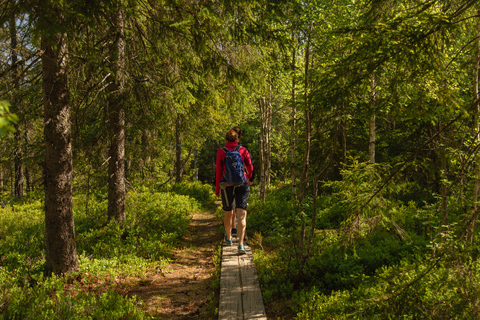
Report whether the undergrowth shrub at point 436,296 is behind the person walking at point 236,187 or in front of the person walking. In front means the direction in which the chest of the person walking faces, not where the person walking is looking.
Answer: behind

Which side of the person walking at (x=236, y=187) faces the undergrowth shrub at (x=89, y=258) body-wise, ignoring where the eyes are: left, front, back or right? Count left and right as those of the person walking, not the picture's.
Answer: left

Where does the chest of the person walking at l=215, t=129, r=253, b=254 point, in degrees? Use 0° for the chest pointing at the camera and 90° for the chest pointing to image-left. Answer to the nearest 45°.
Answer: approximately 180°

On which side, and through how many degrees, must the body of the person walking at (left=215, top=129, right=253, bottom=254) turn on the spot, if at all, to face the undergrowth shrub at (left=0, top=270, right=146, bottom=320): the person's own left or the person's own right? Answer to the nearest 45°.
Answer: approximately 135° to the person's own left

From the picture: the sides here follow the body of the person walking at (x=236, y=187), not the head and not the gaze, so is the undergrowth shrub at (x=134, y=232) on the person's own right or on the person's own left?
on the person's own left
